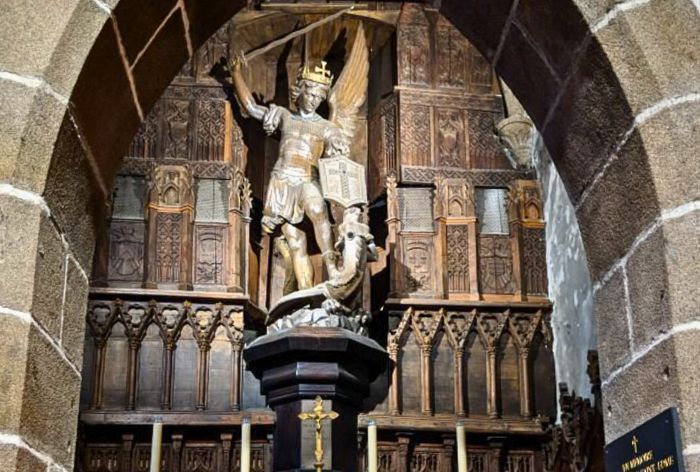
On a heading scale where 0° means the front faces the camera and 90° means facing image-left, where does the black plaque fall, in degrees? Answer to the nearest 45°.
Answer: approximately 45°

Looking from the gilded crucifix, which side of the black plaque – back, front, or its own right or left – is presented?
right

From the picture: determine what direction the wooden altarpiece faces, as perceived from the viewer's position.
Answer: facing the viewer

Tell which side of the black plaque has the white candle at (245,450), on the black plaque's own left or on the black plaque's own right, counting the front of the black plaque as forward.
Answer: on the black plaque's own right

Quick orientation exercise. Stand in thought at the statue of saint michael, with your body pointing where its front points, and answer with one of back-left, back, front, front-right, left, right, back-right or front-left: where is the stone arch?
front

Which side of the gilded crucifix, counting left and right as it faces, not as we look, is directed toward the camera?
front

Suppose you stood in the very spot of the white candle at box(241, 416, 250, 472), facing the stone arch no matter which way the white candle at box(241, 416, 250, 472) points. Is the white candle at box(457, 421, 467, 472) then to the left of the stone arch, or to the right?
left

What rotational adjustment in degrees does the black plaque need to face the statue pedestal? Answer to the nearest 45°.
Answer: approximately 90° to its right

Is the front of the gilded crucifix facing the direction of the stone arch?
yes

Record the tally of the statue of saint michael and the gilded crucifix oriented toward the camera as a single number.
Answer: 2
